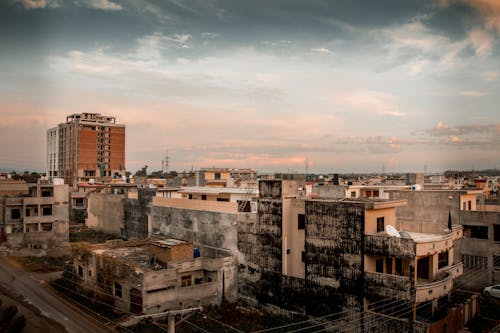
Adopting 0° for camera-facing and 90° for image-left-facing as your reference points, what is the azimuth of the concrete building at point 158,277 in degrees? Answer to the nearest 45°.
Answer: approximately 45°

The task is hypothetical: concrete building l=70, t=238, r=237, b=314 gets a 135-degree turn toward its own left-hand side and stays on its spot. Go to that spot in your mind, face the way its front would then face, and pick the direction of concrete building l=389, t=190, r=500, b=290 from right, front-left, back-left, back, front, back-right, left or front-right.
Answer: front

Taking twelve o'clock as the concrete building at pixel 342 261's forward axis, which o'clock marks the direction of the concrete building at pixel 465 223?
the concrete building at pixel 465 223 is roughly at 9 o'clock from the concrete building at pixel 342 261.
